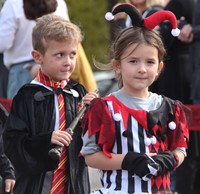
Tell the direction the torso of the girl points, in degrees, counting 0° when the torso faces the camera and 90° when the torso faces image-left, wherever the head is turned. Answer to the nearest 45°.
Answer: approximately 0°

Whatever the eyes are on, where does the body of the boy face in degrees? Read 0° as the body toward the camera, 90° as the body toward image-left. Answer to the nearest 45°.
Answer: approximately 315°

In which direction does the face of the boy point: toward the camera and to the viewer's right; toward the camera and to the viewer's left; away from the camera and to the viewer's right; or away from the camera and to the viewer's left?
toward the camera and to the viewer's right

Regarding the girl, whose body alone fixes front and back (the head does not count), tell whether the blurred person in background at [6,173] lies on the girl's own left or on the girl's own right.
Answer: on the girl's own right

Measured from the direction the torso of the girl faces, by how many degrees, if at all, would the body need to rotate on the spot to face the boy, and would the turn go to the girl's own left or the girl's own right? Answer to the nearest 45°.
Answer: approximately 135° to the girl's own right

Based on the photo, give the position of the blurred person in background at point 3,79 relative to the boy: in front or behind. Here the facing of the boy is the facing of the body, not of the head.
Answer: behind
